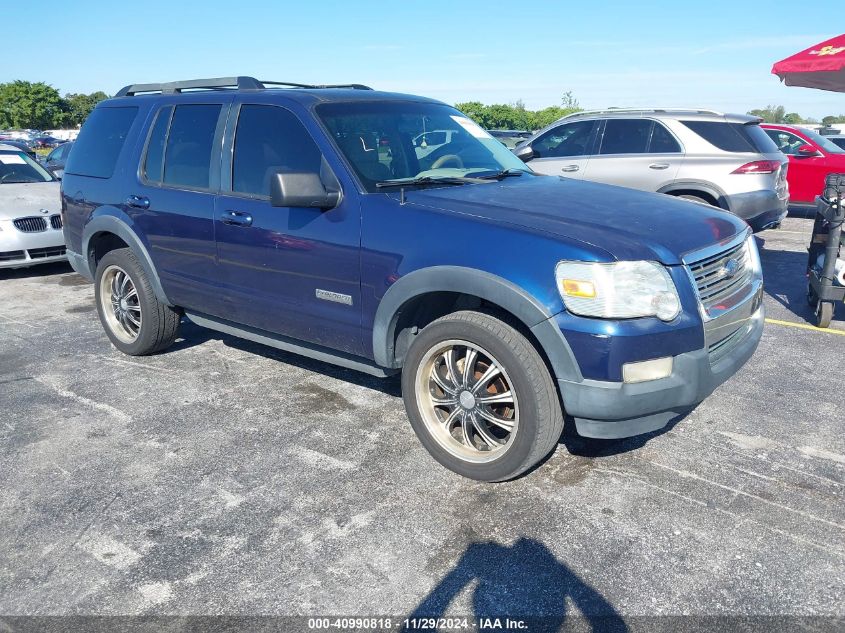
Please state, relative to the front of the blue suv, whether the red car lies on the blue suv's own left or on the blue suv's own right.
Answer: on the blue suv's own left

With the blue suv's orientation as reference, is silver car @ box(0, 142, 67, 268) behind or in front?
behind

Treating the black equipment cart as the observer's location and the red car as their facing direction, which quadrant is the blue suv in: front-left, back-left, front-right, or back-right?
back-left

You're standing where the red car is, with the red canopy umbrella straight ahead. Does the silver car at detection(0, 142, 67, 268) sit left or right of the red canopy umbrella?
right

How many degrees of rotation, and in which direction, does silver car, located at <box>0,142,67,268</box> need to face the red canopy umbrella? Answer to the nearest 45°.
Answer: approximately 45° to its left

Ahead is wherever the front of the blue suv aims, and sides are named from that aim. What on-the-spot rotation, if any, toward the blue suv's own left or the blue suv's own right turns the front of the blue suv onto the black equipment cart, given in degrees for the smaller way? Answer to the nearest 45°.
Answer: approximately 90° to the blue suv's own left

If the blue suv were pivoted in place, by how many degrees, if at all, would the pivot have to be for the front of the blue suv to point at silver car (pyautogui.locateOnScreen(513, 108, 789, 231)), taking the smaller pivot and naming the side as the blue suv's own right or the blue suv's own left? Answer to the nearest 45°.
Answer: approximately 90° to the blue suv's own left

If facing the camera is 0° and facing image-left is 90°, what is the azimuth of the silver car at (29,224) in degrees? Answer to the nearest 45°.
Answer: approximately 315°
